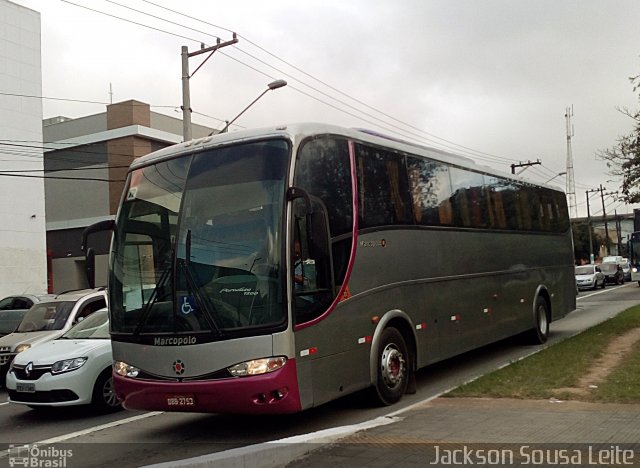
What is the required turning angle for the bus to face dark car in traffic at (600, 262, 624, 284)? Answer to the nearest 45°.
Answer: approximately 135° to its right

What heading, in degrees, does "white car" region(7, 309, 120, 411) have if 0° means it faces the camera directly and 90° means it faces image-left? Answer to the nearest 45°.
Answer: approximately 45°

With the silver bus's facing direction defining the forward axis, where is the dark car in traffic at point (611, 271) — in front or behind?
behind

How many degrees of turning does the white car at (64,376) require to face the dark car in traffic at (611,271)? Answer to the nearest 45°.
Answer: approximately 180°
